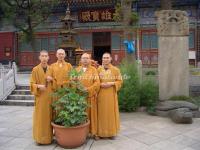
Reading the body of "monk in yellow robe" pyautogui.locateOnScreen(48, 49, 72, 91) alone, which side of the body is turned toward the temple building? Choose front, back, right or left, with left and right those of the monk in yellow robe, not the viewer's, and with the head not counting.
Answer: back

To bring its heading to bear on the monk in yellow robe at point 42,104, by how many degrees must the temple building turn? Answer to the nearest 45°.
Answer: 0° — it already faces them

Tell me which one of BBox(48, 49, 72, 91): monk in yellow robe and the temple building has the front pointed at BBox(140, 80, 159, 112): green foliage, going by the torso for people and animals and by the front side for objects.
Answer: the temple building

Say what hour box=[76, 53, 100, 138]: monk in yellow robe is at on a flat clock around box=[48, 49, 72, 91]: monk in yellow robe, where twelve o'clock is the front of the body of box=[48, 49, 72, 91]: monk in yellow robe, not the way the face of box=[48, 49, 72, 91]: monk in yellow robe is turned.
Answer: box=[76, 53, 100, 138]: monk in yellow robe is roughly at 9 o'clock from box=[48, 49, 72, 91]: monk in yellow robe.

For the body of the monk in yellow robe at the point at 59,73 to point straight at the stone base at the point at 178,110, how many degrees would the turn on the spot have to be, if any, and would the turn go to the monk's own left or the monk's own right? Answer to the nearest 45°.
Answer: approximately 135° to the monk's own left

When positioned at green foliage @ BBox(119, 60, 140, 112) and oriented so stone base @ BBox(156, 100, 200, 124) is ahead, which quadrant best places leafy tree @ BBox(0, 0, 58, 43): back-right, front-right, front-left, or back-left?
back-left

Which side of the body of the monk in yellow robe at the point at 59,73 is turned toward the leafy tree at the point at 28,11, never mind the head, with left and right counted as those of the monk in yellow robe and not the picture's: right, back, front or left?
back

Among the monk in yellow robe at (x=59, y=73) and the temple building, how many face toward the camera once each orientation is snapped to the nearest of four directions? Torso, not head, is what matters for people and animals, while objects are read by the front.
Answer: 2
